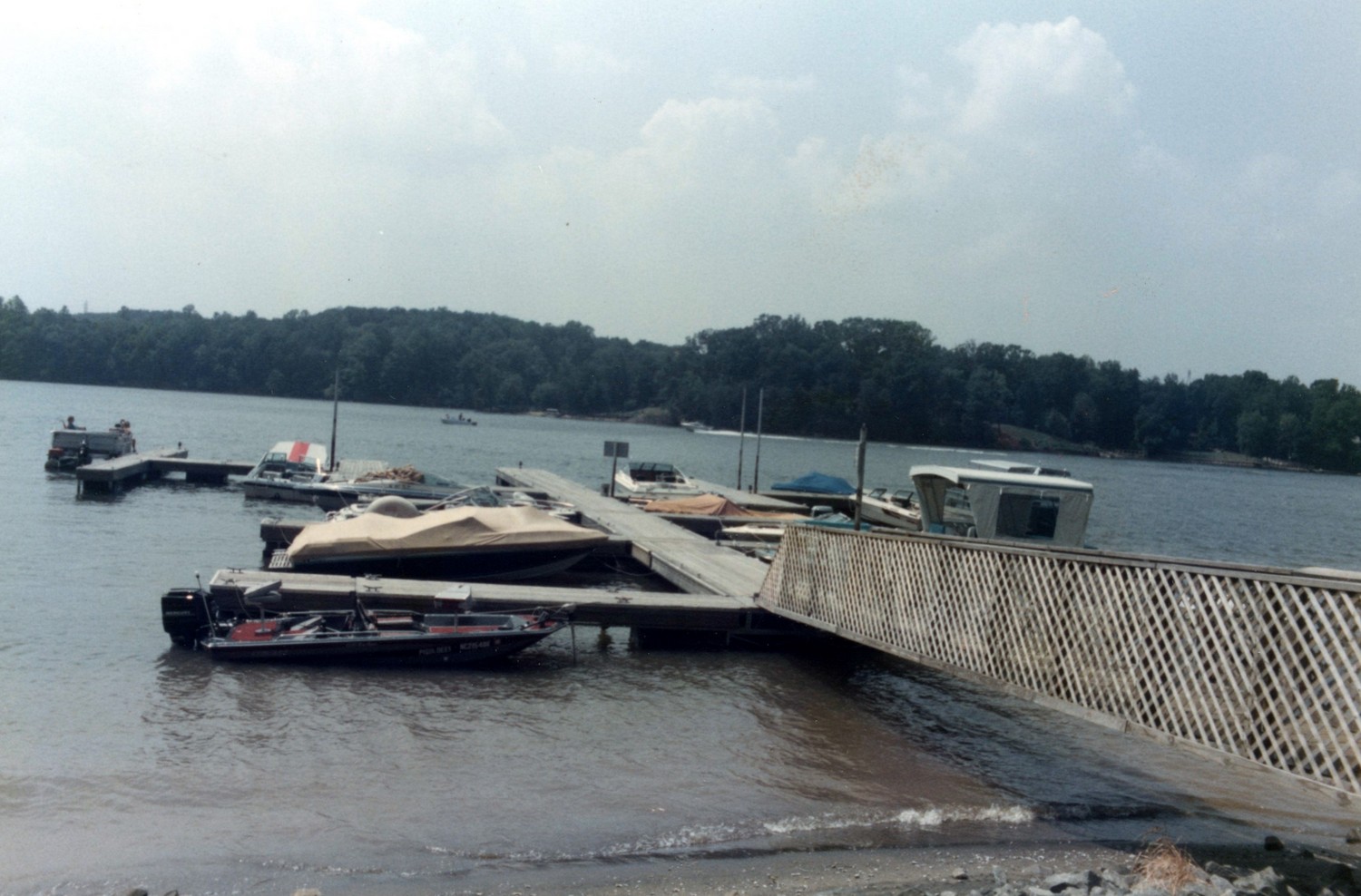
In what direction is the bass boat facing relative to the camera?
to the viewer's right

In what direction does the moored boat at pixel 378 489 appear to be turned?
to the viewer's right

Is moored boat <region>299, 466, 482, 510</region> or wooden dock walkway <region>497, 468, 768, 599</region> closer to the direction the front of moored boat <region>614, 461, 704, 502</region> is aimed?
the wooden dock walkway

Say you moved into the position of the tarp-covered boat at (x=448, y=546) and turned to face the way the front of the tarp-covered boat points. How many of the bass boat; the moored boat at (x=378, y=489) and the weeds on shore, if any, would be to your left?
1

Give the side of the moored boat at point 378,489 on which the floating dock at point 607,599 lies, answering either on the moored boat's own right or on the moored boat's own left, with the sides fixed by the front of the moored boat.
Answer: on the moored boat's own right

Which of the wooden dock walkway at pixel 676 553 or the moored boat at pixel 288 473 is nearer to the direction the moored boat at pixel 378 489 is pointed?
the wooden dock walkway

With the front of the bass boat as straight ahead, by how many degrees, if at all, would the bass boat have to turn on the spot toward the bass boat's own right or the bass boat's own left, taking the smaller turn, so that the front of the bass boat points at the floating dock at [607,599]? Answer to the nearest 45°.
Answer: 0° — it already faces it

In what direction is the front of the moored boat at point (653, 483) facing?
to the viewer's right

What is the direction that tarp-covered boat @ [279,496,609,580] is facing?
to the viewer's right
